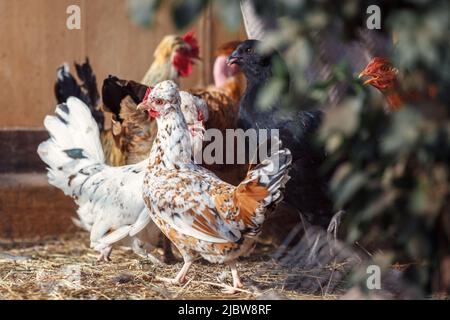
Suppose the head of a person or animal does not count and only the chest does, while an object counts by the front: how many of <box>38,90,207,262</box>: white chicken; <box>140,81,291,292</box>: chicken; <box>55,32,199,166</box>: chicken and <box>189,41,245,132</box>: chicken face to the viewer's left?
1

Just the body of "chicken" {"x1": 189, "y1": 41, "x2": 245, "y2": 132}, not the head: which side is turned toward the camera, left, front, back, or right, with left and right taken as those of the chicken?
right

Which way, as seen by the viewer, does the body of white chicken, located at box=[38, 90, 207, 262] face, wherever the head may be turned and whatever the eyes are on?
to the viewer's right

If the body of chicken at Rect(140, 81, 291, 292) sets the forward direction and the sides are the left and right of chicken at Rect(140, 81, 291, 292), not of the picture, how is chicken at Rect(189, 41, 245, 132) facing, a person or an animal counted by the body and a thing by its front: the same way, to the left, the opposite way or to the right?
the opposite way

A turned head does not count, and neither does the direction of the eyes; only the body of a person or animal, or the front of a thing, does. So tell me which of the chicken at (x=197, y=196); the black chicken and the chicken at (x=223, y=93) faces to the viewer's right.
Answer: the chicken at (x=223, y=93)

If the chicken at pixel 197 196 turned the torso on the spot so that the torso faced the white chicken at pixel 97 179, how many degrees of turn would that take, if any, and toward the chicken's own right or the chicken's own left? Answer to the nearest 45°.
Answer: approximately 45° to the chicken's own right

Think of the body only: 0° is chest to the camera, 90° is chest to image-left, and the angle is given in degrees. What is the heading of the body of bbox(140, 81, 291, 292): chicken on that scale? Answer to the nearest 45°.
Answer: approximately 90°

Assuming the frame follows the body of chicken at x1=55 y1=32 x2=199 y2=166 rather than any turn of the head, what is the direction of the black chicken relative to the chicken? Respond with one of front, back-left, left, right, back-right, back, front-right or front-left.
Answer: front-right

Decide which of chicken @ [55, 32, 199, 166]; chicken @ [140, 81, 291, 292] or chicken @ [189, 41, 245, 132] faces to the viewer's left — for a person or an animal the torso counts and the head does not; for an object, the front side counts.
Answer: chicken @ [140, 81, 291, 292]

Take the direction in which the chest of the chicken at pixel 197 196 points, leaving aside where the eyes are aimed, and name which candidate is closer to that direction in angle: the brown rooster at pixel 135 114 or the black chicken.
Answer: the brown rooster

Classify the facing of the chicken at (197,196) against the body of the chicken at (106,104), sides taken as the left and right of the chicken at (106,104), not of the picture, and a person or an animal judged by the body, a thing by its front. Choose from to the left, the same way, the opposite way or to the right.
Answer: the opposite way

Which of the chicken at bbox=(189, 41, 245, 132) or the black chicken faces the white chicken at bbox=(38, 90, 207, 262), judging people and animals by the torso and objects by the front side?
the black chicken

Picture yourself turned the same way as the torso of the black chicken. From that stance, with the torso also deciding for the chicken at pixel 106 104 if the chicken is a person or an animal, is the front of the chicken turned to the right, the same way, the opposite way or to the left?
the opposite way

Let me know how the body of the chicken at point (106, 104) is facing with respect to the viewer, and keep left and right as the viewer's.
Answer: facing to the right of the viewer

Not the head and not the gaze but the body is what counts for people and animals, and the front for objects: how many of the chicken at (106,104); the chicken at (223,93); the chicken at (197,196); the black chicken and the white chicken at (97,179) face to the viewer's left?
2
